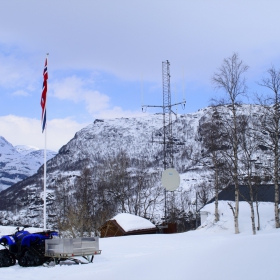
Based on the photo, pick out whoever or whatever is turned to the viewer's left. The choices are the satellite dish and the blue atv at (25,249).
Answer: the blue atv

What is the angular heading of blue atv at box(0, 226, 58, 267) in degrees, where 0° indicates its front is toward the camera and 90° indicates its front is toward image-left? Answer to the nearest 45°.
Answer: approximately 90°

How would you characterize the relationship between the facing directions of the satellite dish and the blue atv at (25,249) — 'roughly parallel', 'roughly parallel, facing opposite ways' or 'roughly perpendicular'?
roughly perpendicular

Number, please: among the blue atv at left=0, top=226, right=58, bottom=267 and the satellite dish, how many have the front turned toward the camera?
1

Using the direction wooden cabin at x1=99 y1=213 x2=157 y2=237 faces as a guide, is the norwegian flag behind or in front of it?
in front

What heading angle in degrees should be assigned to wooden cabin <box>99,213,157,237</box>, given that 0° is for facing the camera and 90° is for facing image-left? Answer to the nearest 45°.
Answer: approximately 45°

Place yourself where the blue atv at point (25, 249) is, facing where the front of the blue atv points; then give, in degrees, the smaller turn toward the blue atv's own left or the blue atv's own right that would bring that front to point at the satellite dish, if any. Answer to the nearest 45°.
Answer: approximately 135° to the blue atv's own right

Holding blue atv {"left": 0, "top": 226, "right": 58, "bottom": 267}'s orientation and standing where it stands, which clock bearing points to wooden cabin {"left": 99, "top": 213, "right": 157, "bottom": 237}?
The wooden cabin is roughly at 4 o'clock from the blue atv.

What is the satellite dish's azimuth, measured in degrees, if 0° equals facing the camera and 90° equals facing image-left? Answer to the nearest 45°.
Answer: approximately 0°

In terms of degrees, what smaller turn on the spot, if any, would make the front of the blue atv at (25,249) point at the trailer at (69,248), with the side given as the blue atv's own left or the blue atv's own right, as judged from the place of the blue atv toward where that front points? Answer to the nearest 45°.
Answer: approximately 135° to the blue atv's own left
